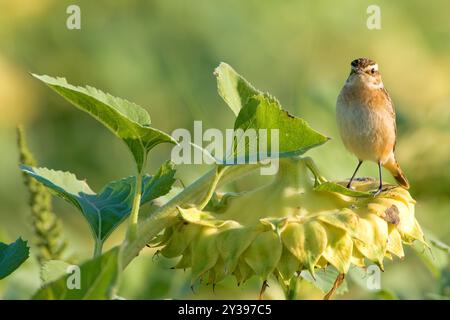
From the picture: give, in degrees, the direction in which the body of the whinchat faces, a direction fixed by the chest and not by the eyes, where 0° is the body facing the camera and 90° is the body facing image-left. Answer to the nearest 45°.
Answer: approximately 45°
